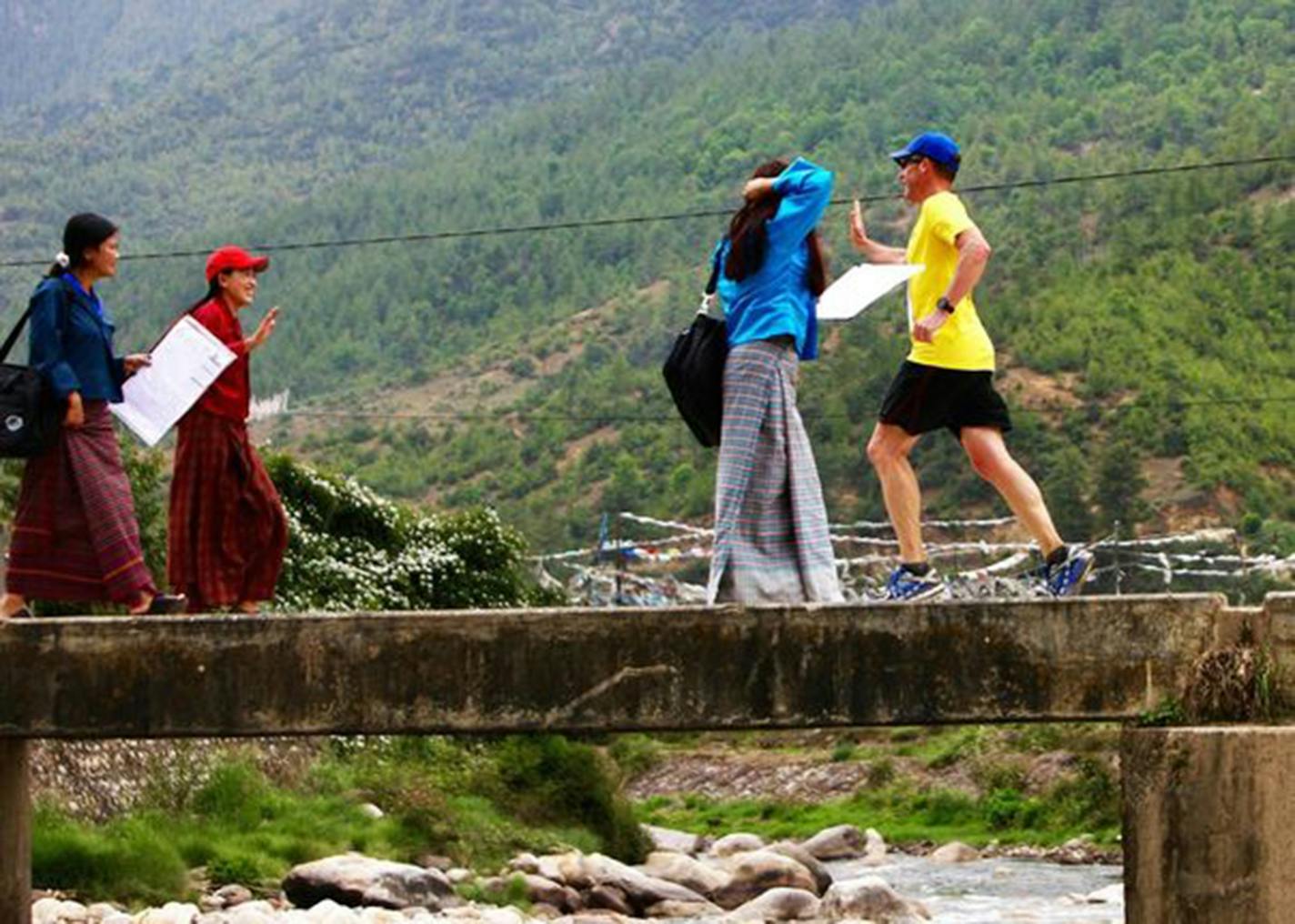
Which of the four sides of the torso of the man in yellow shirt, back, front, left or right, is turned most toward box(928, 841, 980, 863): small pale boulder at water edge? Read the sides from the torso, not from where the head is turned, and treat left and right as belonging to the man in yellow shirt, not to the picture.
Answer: right

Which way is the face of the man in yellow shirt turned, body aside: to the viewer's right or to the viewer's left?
to the viewer's left

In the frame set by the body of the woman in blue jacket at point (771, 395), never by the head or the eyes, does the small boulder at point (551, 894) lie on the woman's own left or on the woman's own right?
on the woman's own left

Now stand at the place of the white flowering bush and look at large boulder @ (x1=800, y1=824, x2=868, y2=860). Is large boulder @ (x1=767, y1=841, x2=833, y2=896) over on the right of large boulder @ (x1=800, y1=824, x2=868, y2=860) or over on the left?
right

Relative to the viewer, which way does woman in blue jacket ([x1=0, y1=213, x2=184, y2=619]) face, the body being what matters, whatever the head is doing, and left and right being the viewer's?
facing to the right of the viewer

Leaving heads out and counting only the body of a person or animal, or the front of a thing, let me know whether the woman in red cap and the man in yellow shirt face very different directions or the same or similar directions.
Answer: very different directions

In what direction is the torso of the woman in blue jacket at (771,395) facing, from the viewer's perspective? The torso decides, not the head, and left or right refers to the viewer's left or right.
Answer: facing away from the viewer and to the right of the viewer

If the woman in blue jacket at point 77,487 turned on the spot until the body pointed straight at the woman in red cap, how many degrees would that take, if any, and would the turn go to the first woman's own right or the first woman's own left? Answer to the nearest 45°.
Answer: approximately 45° to the first woman's own left

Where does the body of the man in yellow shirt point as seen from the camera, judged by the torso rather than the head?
to the viewer's left

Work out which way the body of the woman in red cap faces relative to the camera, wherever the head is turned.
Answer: to the viewer's right
